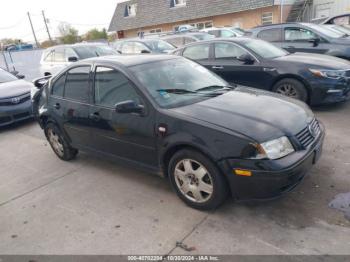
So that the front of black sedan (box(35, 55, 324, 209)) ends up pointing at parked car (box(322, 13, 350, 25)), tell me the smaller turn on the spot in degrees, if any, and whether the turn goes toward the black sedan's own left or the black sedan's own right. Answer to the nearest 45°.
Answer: approximately 90° to the black sedan's own left

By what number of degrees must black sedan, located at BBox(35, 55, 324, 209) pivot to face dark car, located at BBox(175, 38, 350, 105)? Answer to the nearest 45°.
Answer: approximately 90° to its left

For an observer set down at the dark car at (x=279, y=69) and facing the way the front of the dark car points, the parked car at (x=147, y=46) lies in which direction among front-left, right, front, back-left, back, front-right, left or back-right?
back

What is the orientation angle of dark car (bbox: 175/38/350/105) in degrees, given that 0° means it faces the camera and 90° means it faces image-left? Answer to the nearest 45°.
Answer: approximately 315°

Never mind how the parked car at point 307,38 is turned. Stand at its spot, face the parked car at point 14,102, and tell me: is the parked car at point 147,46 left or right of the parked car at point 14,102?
right

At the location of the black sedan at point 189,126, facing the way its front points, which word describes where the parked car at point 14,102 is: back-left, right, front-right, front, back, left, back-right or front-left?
back

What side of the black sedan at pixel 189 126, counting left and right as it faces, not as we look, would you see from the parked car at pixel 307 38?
left

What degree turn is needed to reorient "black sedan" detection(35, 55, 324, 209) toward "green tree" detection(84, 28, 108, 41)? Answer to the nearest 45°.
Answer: approximately 135° to its left

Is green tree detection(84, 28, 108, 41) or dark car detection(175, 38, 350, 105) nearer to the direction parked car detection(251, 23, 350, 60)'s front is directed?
the dark car
